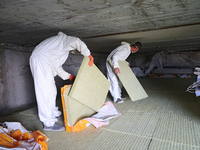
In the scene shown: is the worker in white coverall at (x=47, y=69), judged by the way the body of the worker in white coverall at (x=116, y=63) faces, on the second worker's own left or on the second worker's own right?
on the second worker's own right

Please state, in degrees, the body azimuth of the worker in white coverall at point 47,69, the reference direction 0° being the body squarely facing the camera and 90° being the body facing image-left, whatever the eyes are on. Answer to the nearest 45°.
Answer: approximately 270°
